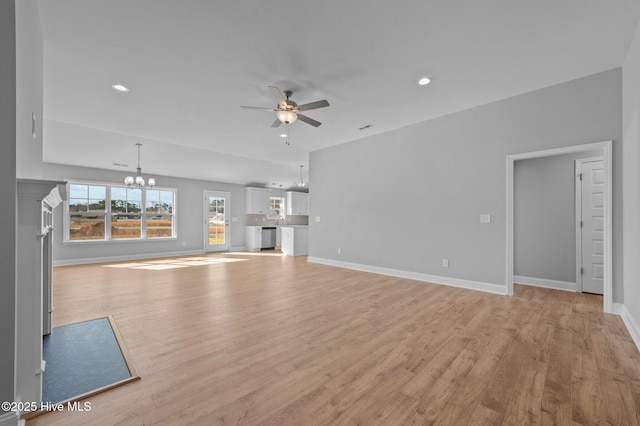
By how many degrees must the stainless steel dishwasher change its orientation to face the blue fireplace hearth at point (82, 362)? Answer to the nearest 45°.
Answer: approximately 45° to its right

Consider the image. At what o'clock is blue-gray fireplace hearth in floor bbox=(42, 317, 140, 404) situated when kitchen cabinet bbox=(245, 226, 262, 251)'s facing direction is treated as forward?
The blue-gray fireplace hearth in floor is roughly at 2 o'clock from the kitchen cabinet.

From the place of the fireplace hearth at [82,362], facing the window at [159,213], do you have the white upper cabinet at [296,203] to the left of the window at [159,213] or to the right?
right

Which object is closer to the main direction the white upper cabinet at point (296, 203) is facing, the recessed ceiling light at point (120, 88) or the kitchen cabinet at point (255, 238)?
the recessed ceiling light

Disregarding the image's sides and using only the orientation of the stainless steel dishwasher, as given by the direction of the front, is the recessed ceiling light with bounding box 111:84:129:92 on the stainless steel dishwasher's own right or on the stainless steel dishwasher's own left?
on the stainless steel dishwasher's own right

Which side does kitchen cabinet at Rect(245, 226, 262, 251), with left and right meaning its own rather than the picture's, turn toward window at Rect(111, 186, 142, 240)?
right

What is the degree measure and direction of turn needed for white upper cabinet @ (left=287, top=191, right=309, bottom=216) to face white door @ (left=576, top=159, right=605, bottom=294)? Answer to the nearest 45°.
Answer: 0° — it already faces it

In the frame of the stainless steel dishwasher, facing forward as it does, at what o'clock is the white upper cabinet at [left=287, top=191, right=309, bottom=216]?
The white upper cabinet is roughly at 9 o'clock from the stainless steel dishwasher.

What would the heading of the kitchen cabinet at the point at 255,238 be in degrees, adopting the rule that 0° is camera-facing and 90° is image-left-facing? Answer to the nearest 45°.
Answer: approximately 315°

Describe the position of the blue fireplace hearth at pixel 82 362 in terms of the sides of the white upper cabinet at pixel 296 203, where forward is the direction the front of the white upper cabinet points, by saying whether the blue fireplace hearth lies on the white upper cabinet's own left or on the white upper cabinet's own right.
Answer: on the white upper cabinet's own right

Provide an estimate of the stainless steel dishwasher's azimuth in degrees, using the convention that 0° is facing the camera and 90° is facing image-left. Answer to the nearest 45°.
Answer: approximately 315°
